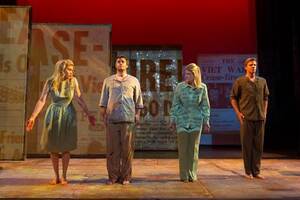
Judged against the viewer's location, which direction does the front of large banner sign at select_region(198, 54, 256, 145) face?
facing the viewer

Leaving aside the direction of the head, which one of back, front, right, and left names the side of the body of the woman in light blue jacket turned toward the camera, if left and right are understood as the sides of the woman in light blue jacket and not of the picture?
front

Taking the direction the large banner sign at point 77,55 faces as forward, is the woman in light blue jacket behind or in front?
in front

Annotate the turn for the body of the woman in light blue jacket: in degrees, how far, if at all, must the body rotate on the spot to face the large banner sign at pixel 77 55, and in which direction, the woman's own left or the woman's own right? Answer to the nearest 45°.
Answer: approximately 135° to the woman's own right

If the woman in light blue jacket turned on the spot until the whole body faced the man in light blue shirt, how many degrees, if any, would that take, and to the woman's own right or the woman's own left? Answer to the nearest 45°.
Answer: approximately 90° to the woman's own right

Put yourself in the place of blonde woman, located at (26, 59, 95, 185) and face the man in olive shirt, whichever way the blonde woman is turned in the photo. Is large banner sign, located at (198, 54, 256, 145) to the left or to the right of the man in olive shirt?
left

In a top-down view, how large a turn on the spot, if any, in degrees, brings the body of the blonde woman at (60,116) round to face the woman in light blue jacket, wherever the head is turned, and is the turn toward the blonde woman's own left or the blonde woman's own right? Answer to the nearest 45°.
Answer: approximately 90° to the blonde woman's own left

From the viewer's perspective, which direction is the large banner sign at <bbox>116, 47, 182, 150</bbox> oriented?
toward the camera

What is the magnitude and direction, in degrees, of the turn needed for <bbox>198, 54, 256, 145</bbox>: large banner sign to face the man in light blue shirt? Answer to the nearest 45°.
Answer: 0° — it already faces them

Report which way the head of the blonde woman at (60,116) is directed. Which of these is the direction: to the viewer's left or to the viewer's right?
to the viewer's right

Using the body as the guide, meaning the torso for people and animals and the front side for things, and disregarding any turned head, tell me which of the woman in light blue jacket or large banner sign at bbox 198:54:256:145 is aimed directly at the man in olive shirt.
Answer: the large banner sign

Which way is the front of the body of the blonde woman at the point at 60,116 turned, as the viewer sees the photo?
toward the camera
